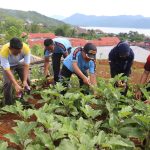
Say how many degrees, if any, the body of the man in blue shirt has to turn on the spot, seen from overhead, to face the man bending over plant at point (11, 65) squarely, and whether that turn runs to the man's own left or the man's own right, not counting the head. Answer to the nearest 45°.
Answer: approximately 135° to the man's own right

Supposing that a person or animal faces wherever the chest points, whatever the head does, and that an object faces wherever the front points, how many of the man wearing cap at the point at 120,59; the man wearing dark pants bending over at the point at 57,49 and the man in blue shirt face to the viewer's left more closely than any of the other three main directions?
1

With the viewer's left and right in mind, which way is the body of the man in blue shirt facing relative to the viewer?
facing the viewer and to the right of the viewer

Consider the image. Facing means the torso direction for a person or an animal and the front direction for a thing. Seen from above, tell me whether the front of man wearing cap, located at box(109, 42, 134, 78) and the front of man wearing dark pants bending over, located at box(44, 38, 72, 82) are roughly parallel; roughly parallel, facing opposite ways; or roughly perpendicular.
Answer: roughly perpendicular
